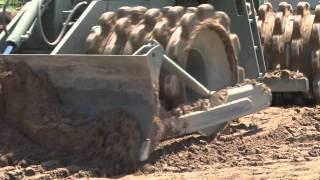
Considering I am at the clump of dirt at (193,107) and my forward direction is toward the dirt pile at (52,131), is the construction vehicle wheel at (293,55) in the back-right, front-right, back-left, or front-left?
back-right

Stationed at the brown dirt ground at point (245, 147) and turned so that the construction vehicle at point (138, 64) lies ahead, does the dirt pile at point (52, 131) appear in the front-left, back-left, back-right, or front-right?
front-left
